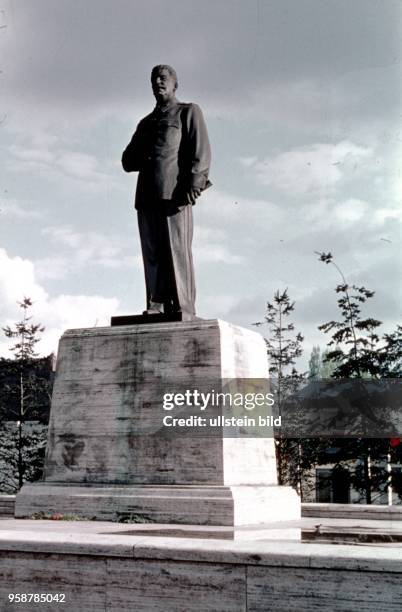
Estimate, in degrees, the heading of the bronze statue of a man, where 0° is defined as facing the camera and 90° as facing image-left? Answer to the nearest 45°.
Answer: approximately 45°
